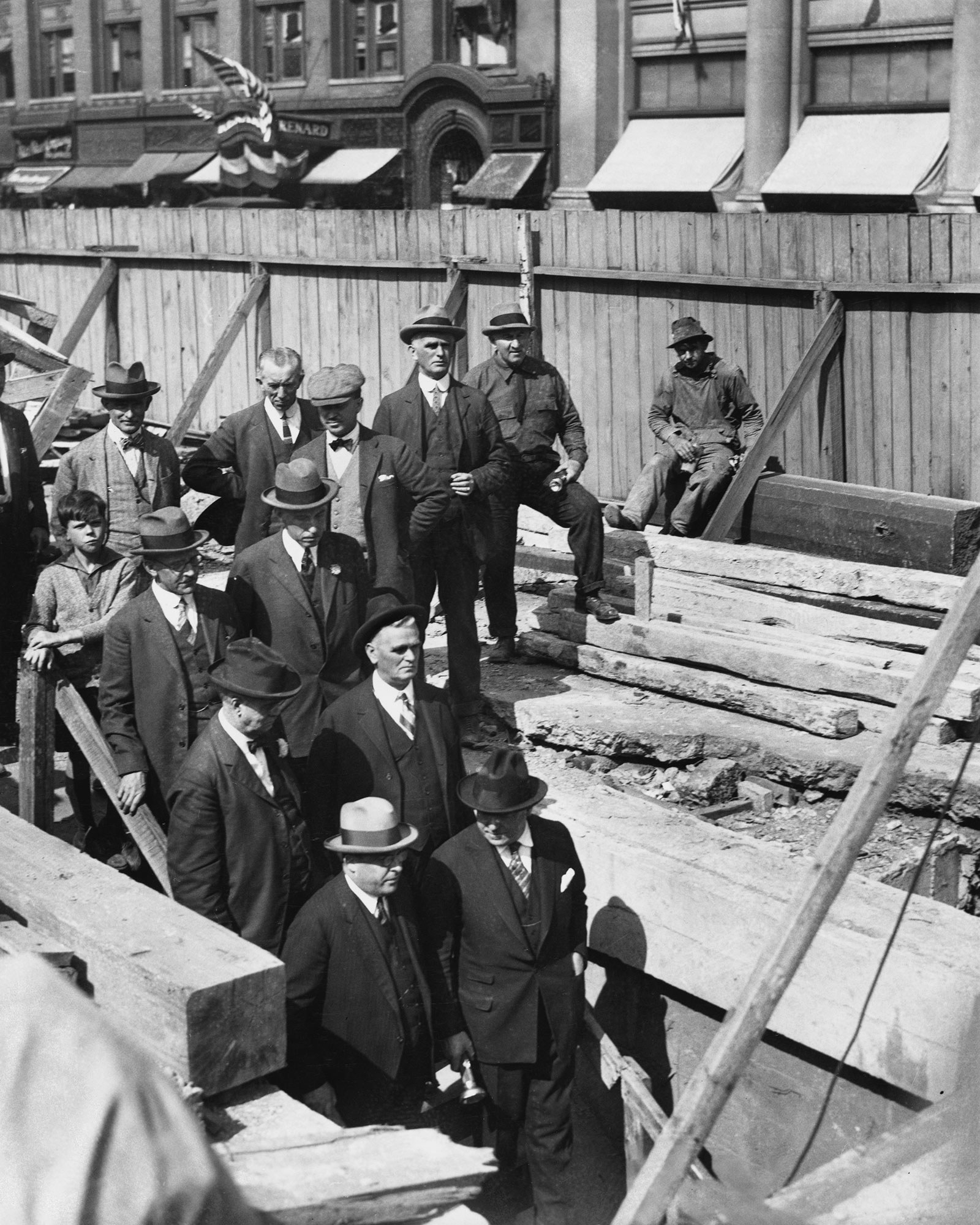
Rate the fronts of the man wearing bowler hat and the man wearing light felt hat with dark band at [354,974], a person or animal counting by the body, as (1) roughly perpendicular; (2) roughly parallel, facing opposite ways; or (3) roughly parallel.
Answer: roughly parallel

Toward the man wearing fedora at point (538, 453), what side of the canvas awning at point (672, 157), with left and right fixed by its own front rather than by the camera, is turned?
front

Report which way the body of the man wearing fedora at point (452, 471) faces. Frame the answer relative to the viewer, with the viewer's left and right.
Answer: facing the viewer

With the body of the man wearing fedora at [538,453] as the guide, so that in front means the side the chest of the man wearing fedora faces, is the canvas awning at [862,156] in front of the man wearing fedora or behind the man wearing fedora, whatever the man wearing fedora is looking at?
behind

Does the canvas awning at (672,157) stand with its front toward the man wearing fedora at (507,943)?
yes

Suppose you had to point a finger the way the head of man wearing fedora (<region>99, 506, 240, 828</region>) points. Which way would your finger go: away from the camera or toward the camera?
toward the camera

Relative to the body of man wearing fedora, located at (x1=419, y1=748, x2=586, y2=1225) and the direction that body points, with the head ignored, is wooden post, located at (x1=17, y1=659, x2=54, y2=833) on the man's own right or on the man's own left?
on the man's own right

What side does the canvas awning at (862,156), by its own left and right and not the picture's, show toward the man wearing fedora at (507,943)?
front

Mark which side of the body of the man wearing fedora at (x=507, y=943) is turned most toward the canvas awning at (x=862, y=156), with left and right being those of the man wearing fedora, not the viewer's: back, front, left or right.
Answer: back

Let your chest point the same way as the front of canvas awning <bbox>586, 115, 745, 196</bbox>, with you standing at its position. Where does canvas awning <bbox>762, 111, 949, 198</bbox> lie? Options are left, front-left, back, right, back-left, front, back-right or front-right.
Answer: front-left

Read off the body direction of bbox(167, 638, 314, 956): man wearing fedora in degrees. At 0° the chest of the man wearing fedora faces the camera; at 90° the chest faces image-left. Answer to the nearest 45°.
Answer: approximately 315°

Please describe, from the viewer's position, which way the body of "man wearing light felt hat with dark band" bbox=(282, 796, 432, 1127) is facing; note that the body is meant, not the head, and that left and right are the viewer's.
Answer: facing the viewer and to the right of the viewer
